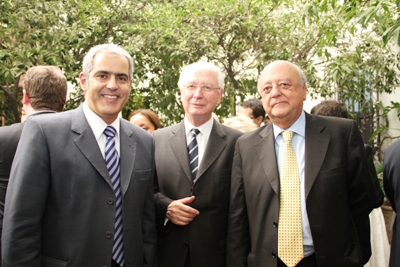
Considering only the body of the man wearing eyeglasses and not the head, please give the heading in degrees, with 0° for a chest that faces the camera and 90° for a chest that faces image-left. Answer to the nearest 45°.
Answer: approximately 0°

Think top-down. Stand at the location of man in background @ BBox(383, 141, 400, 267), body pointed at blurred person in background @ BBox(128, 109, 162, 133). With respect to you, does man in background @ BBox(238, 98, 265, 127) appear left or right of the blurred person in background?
right

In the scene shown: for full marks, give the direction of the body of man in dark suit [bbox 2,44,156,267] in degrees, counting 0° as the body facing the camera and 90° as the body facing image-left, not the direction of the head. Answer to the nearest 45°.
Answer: approximately 315°

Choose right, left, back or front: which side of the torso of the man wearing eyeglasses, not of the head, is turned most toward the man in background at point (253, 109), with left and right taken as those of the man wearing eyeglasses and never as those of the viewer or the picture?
back

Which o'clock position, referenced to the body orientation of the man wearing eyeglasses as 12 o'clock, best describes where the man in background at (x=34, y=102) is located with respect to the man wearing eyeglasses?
The man in background is roughly at 3 o'clock from the man wearing eyeglasses.

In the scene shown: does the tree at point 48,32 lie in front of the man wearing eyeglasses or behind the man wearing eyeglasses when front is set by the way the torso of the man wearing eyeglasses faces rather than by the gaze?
behind

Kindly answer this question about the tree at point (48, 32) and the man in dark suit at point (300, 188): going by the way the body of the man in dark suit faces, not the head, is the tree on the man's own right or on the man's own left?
on the man's own right

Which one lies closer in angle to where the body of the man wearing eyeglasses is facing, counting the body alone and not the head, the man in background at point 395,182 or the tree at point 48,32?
the man in background

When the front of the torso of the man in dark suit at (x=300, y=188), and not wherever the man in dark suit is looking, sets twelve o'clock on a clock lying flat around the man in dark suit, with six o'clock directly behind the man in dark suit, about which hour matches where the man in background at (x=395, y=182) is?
The man in background is roughly at 8 o'clock from the man in dark suit.

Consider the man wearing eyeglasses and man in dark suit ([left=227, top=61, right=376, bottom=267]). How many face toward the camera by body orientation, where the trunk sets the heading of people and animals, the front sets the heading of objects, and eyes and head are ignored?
2
